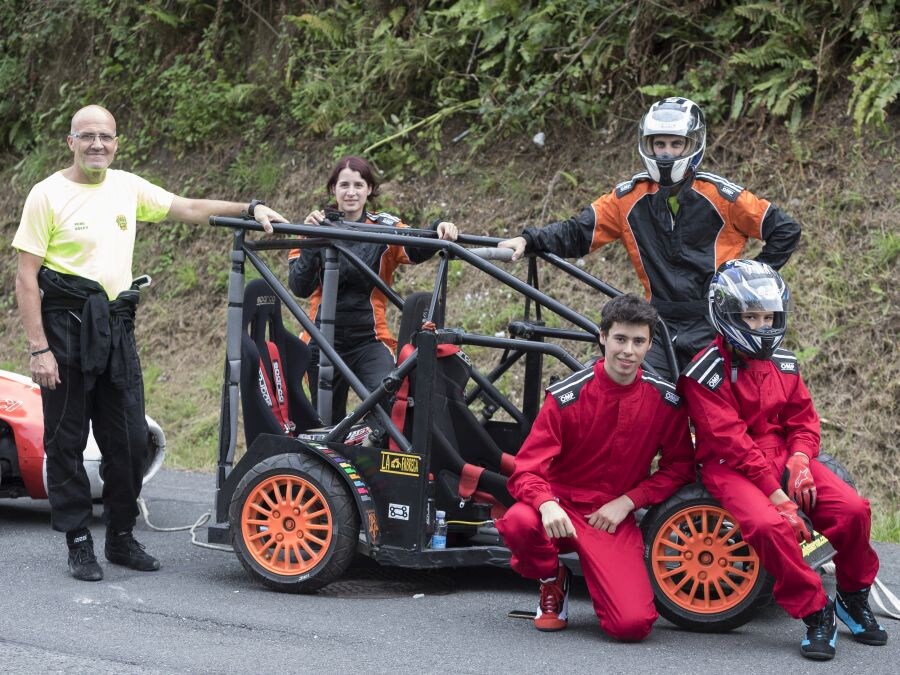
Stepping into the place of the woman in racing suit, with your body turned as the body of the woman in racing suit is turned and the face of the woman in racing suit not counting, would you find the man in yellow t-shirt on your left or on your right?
on your right

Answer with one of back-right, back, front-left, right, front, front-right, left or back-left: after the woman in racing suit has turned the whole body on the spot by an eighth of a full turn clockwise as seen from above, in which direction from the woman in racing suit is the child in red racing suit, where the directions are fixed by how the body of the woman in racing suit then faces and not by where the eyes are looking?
left

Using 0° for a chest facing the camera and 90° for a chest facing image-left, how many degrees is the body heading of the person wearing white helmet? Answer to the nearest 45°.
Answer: approximately 0°

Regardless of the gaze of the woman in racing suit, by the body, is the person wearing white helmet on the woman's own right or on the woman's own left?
on the woman's own left

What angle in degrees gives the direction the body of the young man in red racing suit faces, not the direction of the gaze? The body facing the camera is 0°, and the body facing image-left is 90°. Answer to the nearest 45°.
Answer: approximately 0°

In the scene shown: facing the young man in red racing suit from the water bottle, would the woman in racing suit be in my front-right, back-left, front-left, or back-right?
back-left

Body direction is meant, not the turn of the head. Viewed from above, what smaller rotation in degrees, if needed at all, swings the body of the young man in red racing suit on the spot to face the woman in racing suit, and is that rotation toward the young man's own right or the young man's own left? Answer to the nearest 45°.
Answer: approximately 135° to the young man's own right

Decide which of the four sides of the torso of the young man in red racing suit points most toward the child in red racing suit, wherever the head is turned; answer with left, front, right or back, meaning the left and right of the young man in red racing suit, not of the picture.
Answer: left

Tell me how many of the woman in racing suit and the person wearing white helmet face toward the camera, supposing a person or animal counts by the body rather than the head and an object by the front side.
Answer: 2

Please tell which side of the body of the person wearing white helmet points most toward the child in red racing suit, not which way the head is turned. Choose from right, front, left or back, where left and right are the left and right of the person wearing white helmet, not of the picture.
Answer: front
